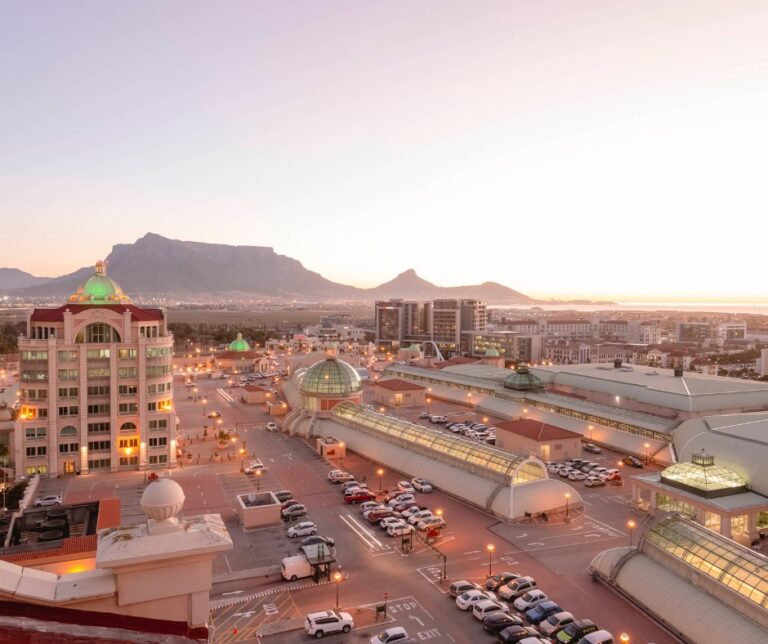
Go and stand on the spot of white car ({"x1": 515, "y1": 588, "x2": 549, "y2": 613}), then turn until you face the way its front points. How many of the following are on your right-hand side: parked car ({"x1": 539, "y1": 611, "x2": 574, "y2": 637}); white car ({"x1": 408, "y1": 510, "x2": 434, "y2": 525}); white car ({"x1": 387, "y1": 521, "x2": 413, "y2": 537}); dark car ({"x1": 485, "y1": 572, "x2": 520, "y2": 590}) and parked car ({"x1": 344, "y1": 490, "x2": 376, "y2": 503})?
4

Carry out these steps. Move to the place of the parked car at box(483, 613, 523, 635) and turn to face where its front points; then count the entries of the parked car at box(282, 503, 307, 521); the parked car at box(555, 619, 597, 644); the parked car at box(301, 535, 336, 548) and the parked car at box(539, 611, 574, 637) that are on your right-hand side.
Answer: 2

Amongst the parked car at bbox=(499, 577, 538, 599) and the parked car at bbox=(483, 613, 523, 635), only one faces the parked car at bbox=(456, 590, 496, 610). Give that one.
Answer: the parked car at bbox=(499, 577, 538, 599)

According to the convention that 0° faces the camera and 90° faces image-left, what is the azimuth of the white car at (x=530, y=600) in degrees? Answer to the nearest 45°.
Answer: approximately 45°

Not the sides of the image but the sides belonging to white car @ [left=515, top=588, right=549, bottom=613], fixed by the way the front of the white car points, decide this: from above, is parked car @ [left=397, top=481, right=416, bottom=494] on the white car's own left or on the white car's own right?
on the white car's own right

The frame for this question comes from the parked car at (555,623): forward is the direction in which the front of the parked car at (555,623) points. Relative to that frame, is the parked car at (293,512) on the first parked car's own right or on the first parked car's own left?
on the first parked car's own right

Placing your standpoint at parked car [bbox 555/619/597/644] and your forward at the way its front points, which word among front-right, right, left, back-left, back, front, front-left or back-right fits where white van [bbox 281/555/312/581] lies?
front-right

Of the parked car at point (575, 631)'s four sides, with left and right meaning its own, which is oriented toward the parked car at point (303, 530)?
right

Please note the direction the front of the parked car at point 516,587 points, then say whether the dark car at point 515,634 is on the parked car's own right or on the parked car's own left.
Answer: on the parked car's own left
